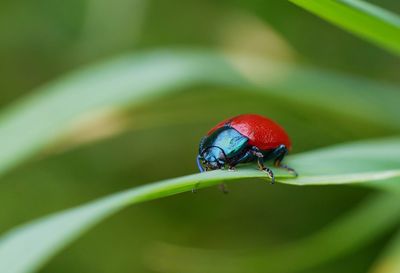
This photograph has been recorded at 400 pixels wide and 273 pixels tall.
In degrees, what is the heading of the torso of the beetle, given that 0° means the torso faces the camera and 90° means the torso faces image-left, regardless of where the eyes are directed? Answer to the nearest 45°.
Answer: approximately 45°

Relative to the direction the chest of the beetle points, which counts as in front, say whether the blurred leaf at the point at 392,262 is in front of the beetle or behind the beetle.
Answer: behind
